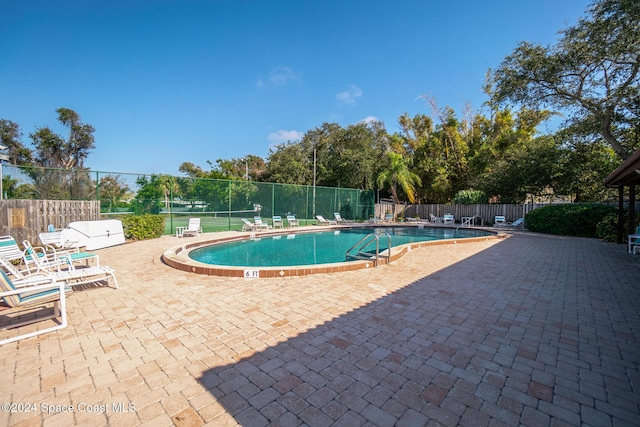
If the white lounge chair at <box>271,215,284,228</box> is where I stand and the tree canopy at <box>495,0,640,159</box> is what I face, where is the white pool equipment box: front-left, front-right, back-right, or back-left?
back-right

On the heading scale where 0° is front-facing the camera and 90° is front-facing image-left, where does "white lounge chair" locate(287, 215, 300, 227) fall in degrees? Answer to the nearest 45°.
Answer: approximately 315°

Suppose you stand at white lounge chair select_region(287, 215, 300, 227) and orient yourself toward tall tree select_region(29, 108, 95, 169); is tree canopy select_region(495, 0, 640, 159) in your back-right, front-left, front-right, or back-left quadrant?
back-right

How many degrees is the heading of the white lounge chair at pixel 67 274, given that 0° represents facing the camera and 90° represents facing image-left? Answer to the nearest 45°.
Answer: approximately 270°

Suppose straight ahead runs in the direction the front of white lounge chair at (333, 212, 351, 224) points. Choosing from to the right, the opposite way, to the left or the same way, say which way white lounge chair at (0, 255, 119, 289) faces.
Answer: to the left

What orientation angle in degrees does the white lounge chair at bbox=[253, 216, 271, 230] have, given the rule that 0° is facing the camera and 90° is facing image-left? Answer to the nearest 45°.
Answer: approximately 315°

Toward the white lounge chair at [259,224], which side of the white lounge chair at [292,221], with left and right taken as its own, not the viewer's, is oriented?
right

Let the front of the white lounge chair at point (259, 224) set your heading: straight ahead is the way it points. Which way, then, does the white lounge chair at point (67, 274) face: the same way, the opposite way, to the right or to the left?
to the left

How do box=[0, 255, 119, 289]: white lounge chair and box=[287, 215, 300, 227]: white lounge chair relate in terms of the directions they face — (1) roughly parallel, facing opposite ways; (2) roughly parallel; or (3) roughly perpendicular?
roughly perpendicular

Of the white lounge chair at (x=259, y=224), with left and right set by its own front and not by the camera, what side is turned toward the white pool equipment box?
right
